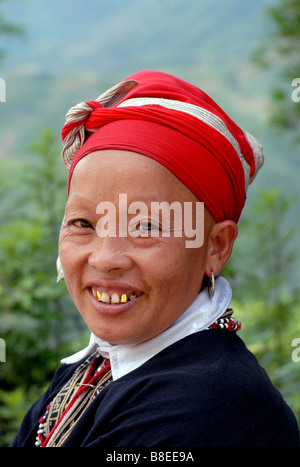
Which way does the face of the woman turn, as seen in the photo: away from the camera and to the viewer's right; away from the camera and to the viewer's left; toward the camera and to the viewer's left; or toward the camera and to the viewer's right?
toward the camera and to the viewer's left

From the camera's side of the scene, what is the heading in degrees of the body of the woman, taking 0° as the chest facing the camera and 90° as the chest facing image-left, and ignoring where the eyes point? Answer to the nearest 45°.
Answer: approximately 45°
